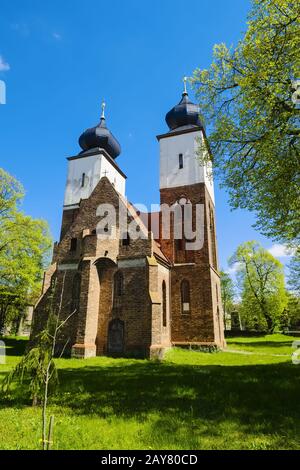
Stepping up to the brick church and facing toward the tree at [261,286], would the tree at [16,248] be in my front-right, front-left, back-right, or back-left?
back-left

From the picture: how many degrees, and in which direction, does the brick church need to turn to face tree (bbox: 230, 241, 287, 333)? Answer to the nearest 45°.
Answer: approximately 135° to its left

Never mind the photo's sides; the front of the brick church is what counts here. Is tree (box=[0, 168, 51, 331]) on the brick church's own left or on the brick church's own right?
on the brick church's own right

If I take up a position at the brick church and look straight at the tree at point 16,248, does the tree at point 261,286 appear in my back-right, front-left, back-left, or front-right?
back-right

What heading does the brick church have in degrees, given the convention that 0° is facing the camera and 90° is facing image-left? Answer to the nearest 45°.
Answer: approximately 0°
